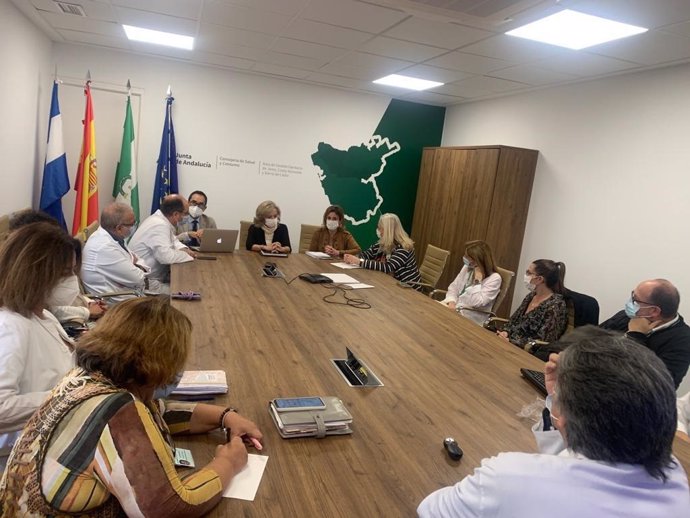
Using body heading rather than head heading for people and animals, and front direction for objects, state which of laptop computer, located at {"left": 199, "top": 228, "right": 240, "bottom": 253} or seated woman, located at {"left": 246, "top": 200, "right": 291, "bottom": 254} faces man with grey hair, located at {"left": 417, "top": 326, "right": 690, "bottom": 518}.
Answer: the seated woman

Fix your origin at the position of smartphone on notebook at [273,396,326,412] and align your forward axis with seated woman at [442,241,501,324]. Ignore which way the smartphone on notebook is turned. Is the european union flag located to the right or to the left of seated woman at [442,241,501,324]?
left

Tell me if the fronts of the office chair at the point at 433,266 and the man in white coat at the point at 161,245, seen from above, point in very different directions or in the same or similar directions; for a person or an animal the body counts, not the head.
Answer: very different directions

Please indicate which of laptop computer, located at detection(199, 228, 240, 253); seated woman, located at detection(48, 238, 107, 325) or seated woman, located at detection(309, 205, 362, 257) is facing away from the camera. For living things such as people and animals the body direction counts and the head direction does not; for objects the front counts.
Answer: the laptop computer

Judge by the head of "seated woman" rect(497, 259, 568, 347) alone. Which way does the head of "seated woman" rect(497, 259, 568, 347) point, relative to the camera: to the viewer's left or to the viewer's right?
to the viewer's left

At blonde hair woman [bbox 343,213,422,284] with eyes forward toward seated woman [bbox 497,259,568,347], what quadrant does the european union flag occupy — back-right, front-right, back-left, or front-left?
back-right

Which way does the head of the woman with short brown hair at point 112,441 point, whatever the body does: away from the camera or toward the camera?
away from the camera

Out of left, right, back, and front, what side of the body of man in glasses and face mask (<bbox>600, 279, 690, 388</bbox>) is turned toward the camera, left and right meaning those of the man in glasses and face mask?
left

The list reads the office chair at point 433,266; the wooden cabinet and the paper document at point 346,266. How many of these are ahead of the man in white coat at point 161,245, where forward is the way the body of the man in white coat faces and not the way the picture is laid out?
3

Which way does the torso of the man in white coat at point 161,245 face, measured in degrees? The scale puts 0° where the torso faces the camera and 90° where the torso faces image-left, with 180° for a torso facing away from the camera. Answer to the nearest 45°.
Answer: approximately 270°

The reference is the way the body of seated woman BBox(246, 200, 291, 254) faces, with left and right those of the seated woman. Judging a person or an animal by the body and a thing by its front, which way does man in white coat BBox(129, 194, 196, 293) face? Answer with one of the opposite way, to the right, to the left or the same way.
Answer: to the left

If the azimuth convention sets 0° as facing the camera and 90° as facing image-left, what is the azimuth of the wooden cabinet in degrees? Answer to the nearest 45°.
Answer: approximately 45°

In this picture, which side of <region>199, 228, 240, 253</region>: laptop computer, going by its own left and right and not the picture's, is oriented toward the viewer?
back

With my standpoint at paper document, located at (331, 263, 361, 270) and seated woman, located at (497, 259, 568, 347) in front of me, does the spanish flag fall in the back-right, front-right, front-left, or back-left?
back-right

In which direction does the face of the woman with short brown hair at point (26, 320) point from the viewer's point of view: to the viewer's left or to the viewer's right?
to the viewer's right

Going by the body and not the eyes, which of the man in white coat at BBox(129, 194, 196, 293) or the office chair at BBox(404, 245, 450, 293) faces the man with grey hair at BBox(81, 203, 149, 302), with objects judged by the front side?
the office chair
